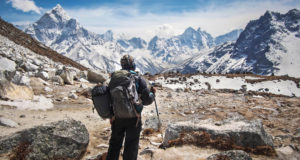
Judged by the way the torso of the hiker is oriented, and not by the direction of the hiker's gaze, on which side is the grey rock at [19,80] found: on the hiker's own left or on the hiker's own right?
on the hiker's own left

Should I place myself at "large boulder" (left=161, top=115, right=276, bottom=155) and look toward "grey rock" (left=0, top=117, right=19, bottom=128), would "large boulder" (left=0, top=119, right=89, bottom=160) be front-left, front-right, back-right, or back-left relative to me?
front-left

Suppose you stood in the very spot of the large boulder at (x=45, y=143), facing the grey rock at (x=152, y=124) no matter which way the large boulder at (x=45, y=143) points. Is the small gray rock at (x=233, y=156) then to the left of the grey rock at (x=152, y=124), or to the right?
right

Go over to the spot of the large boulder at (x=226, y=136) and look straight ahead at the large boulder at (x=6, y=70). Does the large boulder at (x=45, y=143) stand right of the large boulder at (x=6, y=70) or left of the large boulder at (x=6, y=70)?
left

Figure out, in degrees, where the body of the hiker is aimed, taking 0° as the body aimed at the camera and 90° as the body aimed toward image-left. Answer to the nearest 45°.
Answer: approximately 225°

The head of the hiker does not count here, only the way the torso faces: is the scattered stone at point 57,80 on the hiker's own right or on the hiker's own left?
on the hiker's own left

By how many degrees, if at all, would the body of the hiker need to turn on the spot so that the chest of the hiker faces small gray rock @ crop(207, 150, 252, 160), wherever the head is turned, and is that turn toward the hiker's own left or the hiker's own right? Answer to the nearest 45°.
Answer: approximately 45° to the hiker's own right

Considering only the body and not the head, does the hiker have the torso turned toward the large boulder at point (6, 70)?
no

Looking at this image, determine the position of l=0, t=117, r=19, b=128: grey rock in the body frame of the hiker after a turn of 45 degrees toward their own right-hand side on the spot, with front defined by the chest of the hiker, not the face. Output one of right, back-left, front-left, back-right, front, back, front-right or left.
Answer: back-left

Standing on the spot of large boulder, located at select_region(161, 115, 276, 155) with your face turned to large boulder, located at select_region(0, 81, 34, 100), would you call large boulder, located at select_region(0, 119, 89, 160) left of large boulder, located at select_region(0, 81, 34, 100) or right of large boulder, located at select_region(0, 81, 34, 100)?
left

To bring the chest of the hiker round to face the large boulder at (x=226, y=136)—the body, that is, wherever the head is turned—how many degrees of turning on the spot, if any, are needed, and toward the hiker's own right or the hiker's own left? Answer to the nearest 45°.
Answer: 0° — they already face it

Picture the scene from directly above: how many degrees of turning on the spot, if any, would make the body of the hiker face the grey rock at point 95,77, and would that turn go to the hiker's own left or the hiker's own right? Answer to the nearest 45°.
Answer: approximately 45° to the hiker's own left

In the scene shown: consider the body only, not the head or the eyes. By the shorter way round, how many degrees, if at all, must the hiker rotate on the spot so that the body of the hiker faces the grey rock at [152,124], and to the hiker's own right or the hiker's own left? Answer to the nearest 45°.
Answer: approximately 45° to the hiker's own left

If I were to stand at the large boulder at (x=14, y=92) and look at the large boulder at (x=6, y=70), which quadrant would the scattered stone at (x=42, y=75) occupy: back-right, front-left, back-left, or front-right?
front-right

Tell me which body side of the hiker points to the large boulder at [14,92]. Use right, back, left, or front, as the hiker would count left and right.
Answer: left
